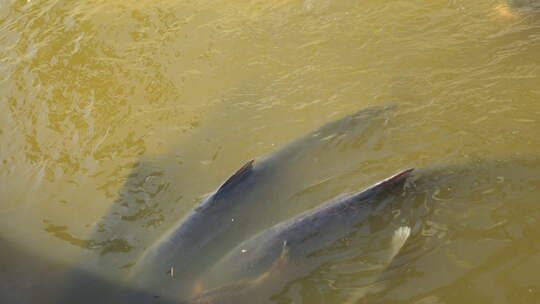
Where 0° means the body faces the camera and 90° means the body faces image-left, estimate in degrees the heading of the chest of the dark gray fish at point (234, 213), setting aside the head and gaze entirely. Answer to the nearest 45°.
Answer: approximately 45°

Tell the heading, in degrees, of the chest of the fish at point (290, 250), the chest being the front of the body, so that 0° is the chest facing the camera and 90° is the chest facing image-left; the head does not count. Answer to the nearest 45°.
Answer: approximately 45°
